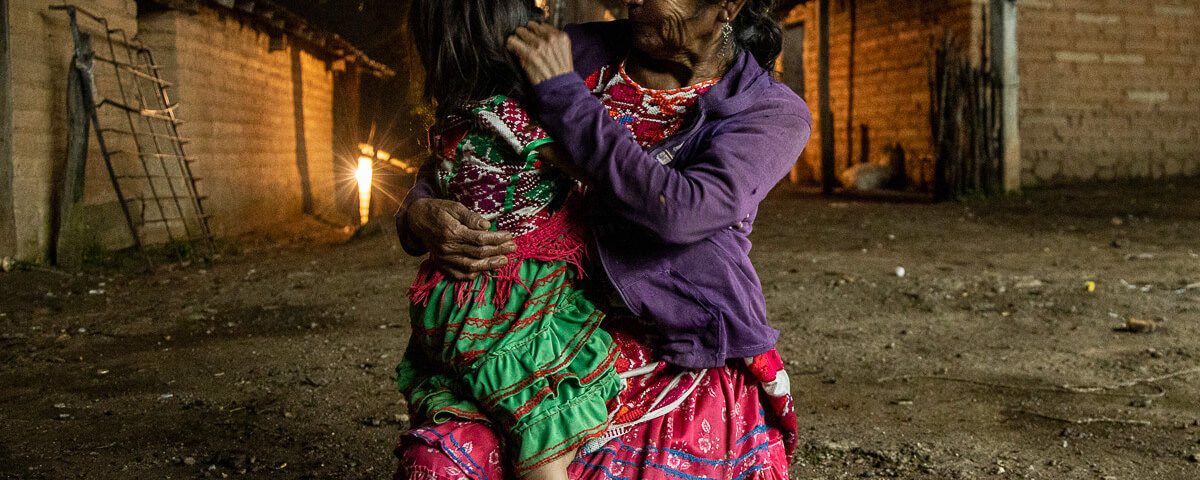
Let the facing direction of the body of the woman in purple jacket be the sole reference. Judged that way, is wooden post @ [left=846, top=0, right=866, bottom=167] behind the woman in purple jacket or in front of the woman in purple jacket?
behind

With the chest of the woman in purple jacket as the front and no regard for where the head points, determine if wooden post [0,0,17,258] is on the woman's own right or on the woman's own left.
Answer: on the woman's own right

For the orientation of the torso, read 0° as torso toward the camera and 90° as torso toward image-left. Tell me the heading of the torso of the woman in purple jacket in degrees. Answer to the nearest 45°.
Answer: approximately 45°

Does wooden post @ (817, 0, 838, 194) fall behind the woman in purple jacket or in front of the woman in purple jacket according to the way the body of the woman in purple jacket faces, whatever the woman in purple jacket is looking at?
behind
